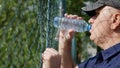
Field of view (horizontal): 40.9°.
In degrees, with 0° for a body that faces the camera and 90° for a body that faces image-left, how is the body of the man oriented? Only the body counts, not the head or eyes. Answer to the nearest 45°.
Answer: approximately 90°

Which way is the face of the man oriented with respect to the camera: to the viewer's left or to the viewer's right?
to the viewer's left
